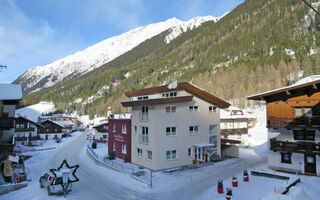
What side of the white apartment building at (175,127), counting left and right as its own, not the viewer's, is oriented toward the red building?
back

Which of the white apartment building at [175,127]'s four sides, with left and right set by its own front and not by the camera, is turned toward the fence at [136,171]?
right

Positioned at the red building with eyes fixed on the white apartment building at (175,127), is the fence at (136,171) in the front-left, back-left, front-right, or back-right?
front-right

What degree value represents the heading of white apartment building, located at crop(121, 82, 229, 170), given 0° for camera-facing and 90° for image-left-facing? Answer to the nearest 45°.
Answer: approximately 315°
